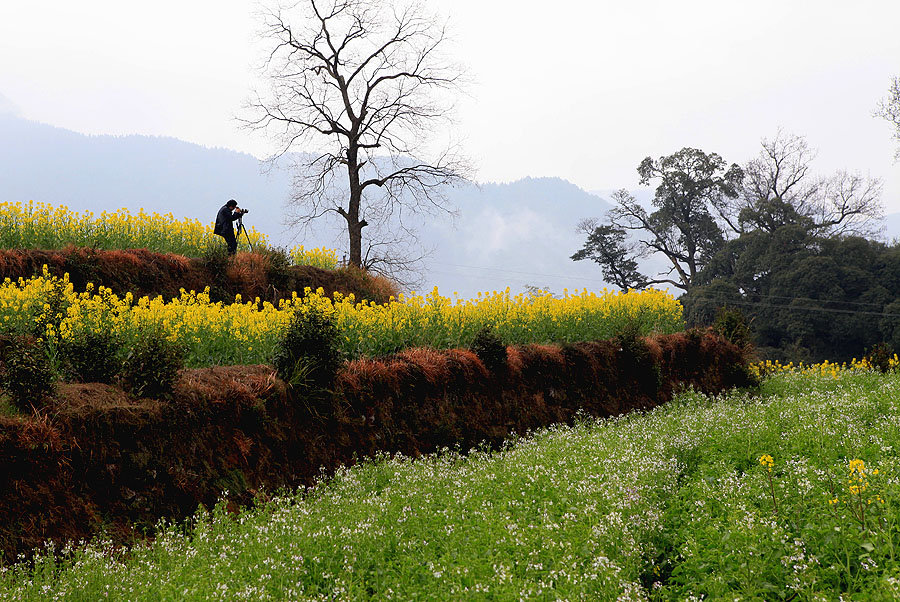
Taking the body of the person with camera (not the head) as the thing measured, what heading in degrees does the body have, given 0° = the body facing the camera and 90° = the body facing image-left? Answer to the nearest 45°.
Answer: approximately 270°

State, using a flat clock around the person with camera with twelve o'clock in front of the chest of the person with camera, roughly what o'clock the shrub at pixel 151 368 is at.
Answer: The shrub is roughly at 3 o'clock from the person with camera.

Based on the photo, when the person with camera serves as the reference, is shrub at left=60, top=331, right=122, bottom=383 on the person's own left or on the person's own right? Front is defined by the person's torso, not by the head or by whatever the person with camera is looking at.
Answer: on the person's own right

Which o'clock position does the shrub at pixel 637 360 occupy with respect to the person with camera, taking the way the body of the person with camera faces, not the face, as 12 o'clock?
The shrub is roughly at 1 o'clock from the person with camera.

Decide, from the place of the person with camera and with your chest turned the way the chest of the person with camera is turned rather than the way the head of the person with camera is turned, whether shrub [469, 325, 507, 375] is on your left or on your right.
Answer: on your right

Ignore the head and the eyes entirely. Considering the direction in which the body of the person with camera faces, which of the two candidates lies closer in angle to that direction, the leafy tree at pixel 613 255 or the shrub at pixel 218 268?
the leafy tree

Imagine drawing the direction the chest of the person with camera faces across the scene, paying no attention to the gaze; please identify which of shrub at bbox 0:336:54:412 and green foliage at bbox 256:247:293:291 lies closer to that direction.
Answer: the green foliage

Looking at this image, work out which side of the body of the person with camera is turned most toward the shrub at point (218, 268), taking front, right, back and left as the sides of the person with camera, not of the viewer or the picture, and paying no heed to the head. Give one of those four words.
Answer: right
